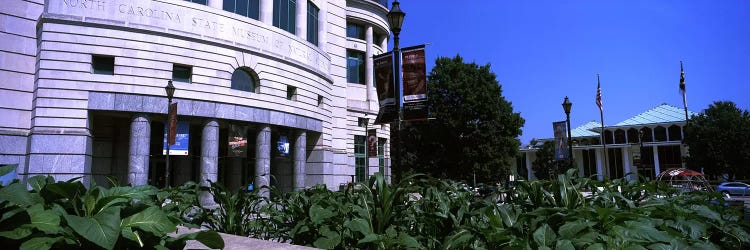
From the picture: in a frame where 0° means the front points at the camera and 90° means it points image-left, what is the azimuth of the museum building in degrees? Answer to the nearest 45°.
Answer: approximately 315°

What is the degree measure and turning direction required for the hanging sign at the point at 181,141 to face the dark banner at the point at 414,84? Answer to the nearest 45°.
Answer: approximately 45° to its left

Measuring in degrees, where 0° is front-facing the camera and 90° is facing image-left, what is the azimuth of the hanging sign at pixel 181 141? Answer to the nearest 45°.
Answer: approximately 0°

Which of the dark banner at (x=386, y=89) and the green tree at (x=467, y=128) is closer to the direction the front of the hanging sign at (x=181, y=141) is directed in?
the dark banner

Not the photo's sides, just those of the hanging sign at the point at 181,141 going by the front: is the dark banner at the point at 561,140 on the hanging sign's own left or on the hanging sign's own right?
on the hanging sign's own left

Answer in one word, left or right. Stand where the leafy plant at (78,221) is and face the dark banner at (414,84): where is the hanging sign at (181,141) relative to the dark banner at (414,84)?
left

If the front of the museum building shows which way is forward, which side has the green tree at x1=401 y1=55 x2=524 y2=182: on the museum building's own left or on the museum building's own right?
on the museum building's own left
